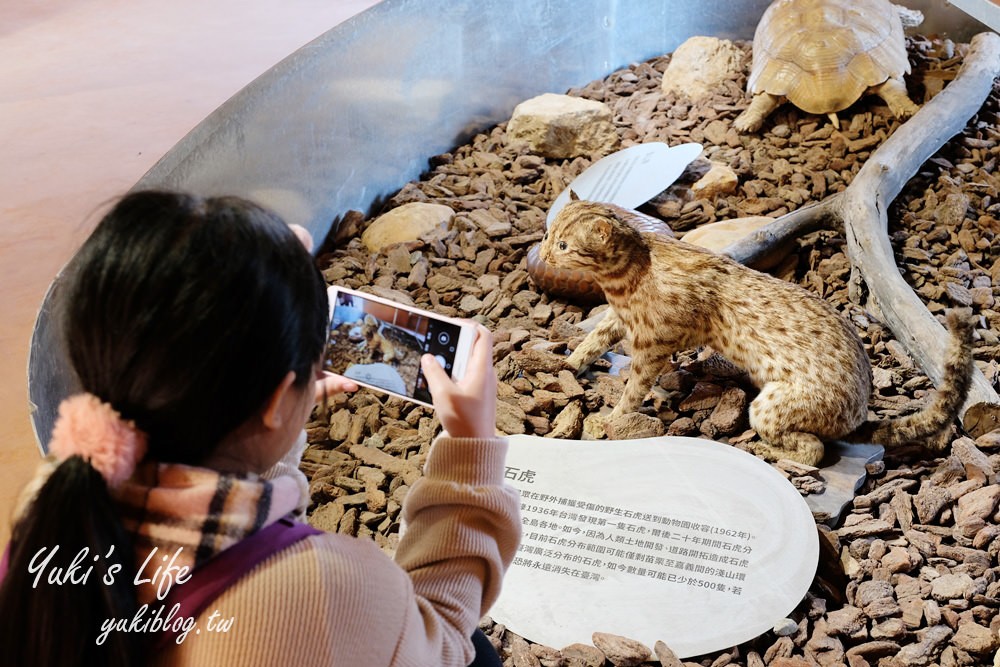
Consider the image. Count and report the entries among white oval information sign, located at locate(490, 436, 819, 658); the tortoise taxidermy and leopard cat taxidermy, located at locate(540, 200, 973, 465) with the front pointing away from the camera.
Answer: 1

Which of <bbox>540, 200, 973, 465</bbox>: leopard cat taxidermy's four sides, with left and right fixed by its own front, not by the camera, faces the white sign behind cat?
right

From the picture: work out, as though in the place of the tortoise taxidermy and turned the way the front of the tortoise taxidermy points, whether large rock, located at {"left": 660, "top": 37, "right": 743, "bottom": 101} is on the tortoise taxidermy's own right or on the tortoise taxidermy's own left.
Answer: on the tortoise taxidermy's own left

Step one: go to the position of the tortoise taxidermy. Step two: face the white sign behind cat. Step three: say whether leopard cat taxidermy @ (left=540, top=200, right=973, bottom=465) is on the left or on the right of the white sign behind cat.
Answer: left

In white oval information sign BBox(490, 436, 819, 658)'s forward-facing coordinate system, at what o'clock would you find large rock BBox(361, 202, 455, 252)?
The large rock is roughly at 5 o'clock from the white oval information sign.

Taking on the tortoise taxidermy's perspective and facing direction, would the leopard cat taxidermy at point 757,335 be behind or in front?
behind

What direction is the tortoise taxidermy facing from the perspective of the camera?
away from the camera

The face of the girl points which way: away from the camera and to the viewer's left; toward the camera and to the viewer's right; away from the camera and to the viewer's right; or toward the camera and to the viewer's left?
away from the camera and to the viewer's right

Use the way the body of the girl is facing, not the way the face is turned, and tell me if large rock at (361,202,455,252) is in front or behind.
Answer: in front

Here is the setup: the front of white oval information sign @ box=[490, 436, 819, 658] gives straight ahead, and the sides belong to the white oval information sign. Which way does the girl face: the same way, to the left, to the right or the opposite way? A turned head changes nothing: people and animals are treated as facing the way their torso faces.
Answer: the opposite way

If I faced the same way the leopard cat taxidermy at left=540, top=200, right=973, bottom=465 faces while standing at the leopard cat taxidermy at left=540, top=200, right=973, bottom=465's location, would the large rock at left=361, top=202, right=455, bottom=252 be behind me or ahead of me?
ahead

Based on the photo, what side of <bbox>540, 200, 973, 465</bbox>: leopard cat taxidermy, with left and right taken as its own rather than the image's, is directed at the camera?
left
